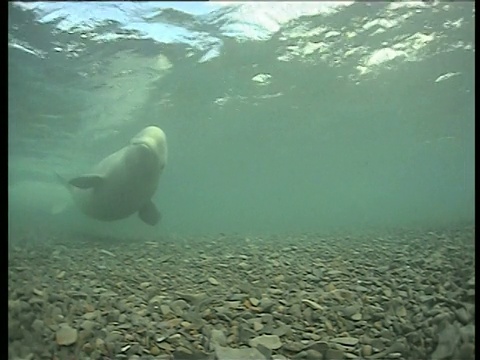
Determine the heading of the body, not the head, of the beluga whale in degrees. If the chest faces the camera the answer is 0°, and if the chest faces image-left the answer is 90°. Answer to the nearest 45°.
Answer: approximately 315°
